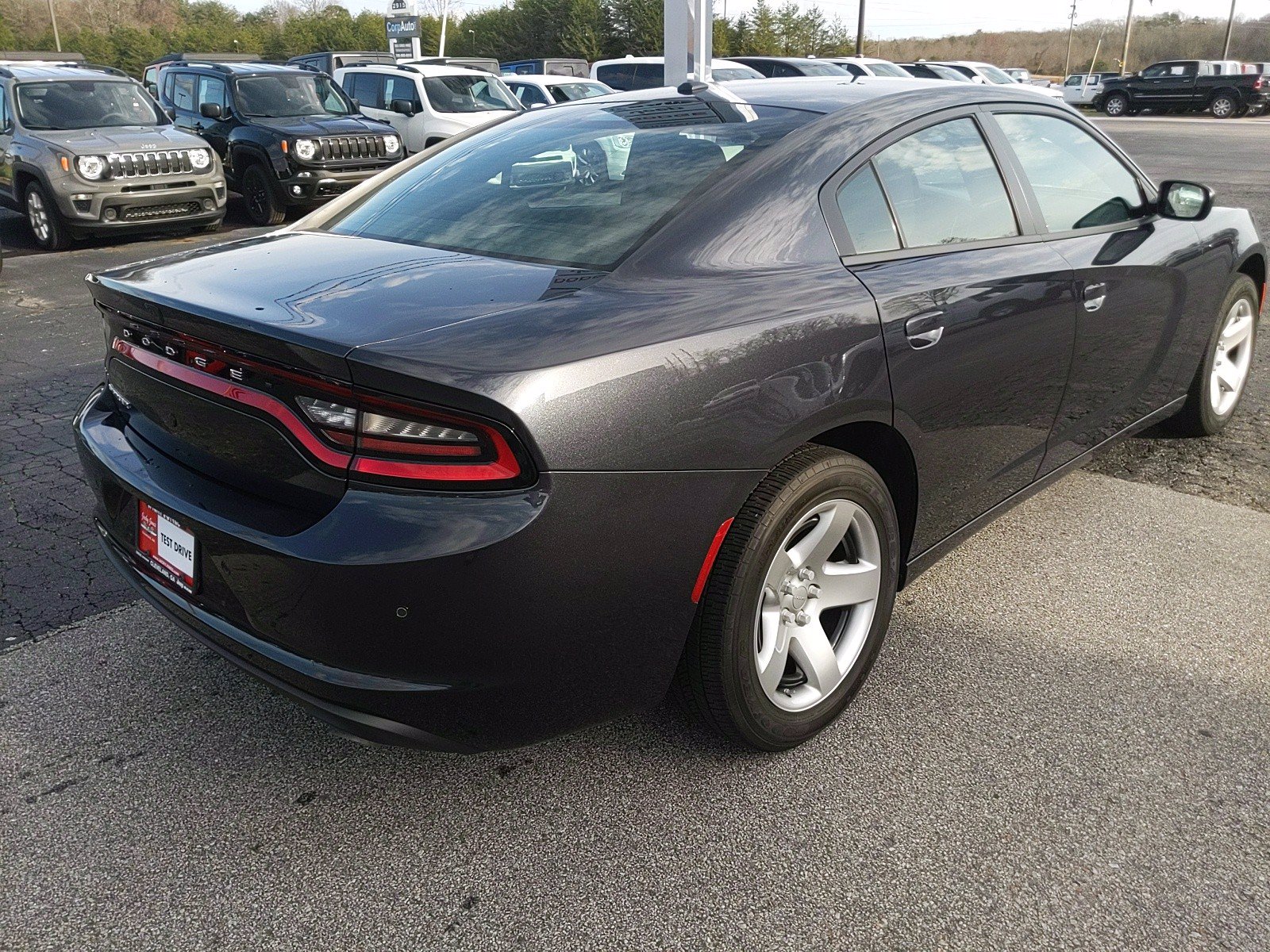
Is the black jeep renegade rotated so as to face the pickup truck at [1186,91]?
no

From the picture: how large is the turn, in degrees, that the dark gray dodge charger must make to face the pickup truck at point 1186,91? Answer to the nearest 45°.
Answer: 0° — it already faces it

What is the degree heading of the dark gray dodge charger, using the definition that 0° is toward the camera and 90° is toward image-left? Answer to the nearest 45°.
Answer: approximately 225°

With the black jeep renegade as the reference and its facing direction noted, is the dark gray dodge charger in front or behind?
in front

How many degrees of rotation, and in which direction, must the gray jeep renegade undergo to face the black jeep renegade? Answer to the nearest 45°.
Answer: approximately 90° to its left

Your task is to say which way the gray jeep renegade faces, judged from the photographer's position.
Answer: facing the viewer and to the right of the viewer

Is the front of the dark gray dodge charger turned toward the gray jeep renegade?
no

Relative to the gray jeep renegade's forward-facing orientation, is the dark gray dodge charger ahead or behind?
ahead

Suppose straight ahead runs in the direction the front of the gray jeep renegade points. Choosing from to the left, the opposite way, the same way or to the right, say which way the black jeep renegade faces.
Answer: the same way

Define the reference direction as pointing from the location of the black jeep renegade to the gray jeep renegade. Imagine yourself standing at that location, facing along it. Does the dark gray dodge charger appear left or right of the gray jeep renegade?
left

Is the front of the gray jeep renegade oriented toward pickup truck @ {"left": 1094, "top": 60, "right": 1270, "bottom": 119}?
no

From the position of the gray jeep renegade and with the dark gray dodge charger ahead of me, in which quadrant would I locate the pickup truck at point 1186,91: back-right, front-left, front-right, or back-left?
back-left
